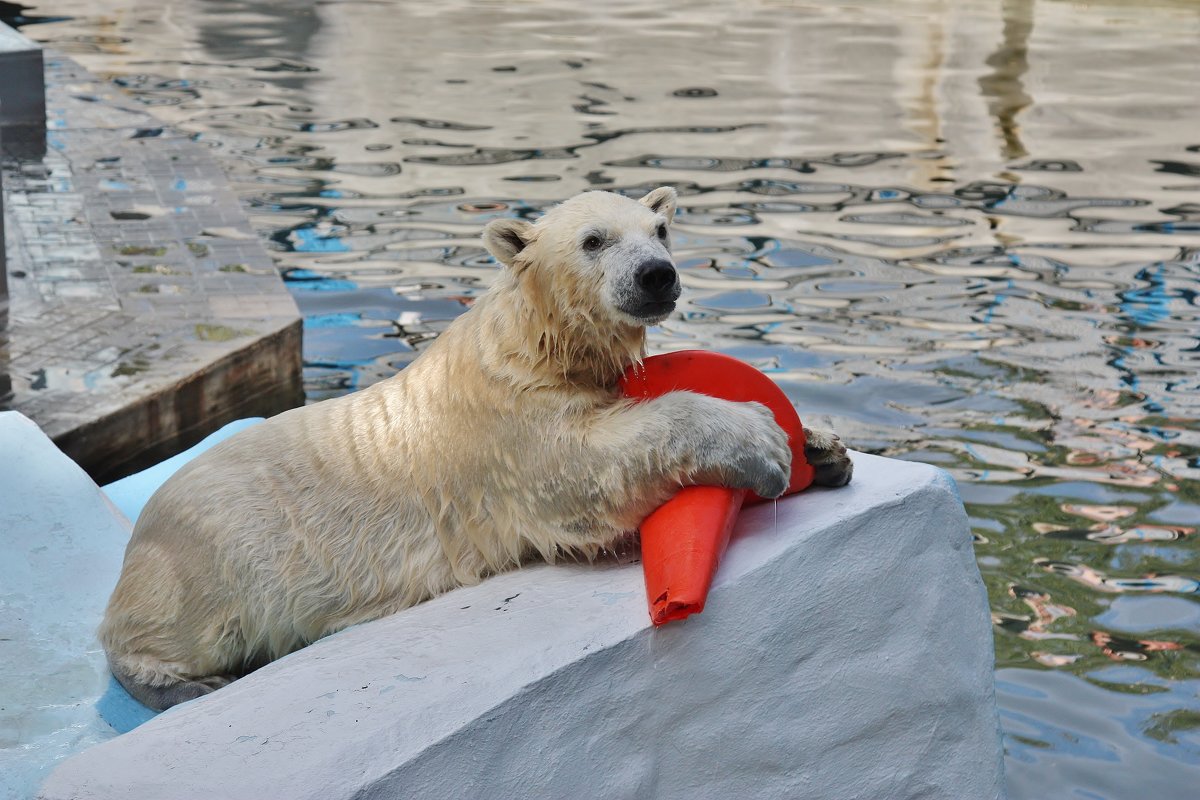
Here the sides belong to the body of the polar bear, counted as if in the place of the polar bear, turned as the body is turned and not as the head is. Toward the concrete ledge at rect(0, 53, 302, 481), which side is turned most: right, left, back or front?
left

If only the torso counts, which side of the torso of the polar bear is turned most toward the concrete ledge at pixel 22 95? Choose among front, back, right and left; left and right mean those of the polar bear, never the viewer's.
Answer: left

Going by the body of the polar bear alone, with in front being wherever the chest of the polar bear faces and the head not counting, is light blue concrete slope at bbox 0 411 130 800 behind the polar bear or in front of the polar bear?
behind

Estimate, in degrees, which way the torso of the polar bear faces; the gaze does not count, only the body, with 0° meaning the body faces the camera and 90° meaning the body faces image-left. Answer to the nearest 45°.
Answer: approximately 270°
